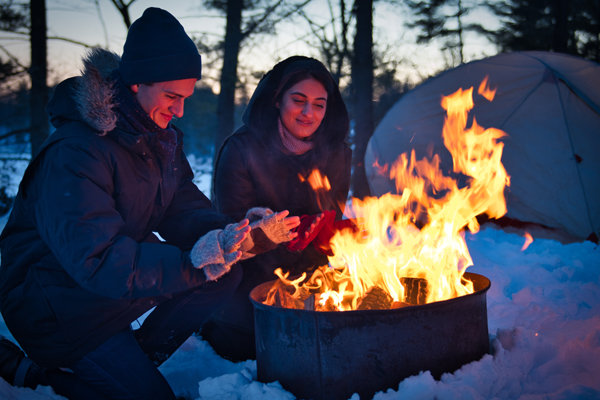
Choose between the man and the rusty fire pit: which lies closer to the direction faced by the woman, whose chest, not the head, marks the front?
the rusty fire pit

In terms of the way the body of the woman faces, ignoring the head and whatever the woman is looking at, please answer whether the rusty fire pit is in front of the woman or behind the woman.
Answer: in front

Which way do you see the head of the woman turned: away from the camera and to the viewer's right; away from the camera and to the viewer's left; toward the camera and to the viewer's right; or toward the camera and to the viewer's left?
toward the camera and to the viewer's right

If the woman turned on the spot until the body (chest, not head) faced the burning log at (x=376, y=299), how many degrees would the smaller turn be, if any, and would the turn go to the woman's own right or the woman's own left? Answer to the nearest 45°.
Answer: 0° — they already face it

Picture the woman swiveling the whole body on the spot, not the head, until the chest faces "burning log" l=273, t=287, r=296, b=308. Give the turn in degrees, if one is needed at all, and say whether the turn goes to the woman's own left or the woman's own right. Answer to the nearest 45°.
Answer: approximately 45° to the woman's own right

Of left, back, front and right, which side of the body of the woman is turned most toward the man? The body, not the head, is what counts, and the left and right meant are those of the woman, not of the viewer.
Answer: right

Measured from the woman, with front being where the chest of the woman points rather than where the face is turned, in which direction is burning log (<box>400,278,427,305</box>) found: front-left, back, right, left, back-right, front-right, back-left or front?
front

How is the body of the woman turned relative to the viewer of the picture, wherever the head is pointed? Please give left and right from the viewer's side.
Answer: facing the viewer and to the right of the viewer

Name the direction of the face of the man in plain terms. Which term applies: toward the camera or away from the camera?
toward the camera

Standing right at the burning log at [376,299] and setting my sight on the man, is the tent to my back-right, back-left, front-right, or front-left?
back-right

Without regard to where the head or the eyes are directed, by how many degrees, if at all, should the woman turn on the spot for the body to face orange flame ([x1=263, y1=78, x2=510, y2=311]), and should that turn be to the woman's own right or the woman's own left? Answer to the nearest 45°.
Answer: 0° — they already face it

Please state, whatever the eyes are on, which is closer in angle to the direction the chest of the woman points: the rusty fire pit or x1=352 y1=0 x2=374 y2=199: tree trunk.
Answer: the rusty fire pit

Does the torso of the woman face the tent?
no

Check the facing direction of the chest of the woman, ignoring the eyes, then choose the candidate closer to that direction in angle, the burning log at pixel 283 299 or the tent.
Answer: the burning log

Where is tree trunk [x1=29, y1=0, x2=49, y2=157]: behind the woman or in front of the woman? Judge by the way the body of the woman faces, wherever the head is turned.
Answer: behind
